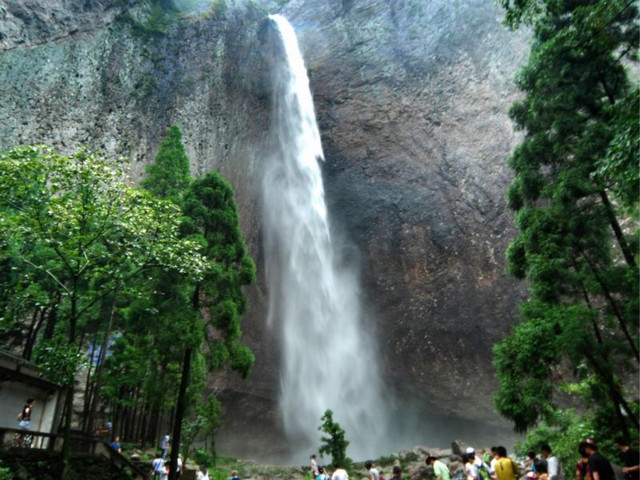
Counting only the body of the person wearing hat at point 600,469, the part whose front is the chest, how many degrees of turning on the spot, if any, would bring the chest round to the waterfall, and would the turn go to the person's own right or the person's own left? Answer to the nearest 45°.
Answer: approximately 45° to the person's own right

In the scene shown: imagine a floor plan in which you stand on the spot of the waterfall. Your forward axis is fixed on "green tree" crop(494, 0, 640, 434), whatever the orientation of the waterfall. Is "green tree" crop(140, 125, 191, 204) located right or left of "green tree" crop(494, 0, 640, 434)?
right

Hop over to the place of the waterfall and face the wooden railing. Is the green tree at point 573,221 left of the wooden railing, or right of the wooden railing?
left

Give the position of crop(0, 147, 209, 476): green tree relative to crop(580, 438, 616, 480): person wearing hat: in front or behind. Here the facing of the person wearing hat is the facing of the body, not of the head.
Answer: in front
